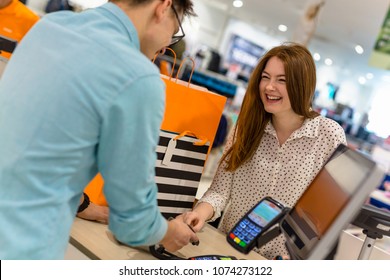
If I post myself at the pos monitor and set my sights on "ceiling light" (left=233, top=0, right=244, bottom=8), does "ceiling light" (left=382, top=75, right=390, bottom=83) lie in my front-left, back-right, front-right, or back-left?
front-right

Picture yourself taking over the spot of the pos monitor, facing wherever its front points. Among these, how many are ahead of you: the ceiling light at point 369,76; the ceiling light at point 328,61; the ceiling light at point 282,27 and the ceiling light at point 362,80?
0

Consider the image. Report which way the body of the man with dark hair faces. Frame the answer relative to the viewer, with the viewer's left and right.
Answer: facing away from the viewer and to the right of the viewer

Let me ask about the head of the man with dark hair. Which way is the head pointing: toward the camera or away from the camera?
away from the camera

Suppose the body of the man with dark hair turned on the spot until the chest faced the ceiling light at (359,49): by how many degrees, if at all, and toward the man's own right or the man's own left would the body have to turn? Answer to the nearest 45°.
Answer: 0° — they already face it

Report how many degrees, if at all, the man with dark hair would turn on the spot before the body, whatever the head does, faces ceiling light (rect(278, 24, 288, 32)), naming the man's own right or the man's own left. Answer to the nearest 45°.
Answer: approximately 45° to the man's own left

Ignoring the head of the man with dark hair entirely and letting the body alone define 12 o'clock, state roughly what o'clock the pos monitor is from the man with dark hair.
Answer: The pos monitor is roughly at 1 o'clock from the man with dark hair.

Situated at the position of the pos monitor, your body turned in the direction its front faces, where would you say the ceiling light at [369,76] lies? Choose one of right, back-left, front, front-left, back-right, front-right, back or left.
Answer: back-right

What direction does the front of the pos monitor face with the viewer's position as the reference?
facing the viewer and to the left of the viewer

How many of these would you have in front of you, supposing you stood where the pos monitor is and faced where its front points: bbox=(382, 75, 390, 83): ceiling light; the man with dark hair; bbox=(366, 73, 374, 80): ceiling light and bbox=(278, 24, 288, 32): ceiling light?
1

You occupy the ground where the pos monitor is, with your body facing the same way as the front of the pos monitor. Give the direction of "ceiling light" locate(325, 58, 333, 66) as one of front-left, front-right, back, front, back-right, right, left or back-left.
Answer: back-right

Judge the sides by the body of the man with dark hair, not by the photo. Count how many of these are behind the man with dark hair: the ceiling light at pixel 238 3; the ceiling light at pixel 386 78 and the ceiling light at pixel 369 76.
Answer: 0

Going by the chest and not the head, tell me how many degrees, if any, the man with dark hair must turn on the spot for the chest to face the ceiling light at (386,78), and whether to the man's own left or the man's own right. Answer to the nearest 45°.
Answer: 0° — they already face it
